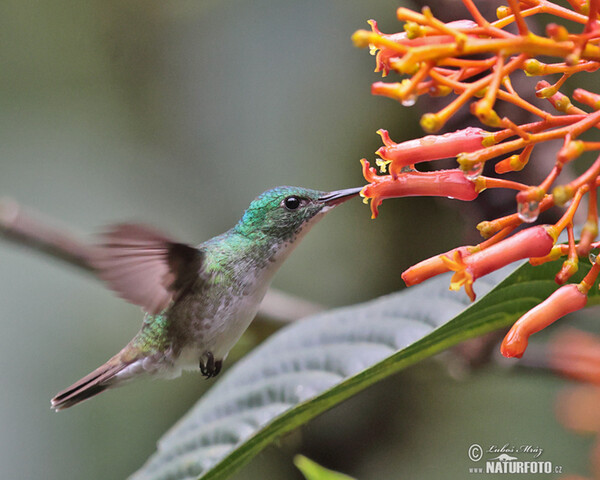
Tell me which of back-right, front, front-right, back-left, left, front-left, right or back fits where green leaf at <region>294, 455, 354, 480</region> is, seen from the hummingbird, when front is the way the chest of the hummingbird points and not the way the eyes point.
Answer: right

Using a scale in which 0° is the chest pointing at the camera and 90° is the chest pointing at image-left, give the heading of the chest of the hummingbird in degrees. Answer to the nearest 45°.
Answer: approximately 270°
